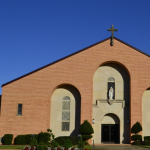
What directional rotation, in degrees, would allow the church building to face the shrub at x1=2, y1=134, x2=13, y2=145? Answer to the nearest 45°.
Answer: approximately 90° to its right

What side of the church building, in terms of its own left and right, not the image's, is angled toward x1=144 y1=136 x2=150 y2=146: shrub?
left

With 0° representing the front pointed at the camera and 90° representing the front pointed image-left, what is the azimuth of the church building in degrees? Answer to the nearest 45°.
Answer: approximately 0°

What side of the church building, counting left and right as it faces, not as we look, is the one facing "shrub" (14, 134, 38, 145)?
right
